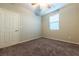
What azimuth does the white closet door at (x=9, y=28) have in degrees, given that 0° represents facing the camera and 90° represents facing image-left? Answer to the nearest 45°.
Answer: approximately 315°
